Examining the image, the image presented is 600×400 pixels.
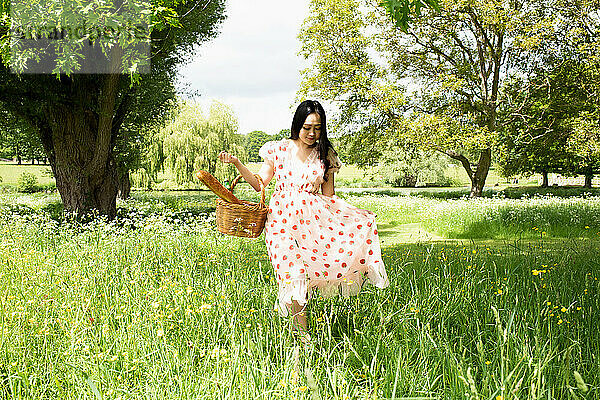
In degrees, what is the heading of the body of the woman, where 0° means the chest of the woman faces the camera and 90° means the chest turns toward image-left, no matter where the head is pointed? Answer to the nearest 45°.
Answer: approximately 0°

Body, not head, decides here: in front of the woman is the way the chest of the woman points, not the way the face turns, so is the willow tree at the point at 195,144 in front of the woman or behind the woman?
behind

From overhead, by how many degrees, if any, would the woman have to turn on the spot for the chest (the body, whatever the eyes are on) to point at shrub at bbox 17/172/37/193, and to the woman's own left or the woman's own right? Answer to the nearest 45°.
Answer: approximately 135° to the woman's own right

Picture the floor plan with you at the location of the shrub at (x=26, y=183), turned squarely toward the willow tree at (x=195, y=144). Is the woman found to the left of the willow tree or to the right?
right
